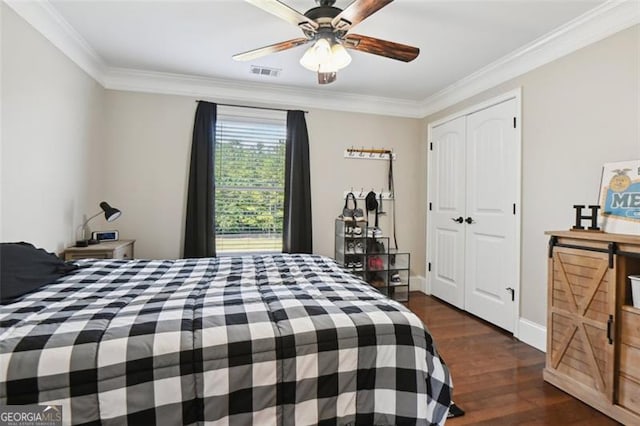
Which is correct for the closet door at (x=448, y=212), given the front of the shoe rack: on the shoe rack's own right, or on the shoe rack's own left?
on the shoe rack's own left

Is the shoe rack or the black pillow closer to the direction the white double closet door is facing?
the black pillow

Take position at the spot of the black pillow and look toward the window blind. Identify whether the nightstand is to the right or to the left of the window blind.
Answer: left

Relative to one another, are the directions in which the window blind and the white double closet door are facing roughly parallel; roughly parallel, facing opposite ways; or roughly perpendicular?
roughly perpendicular

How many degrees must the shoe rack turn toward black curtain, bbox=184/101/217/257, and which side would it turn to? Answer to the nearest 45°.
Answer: approximately 90° to its right

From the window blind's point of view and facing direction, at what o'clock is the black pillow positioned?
The black pillow is roughly at 1 o'clock from the window blind.

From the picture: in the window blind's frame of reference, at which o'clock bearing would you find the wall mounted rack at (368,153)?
The wall mounted rack is roughly at 9 o'clock from the window blind.

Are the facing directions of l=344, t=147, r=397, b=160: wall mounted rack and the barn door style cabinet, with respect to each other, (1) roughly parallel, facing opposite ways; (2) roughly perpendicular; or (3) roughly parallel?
roughly perpendicular

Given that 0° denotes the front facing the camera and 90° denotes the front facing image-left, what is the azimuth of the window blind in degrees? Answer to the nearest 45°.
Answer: approximately 0°
